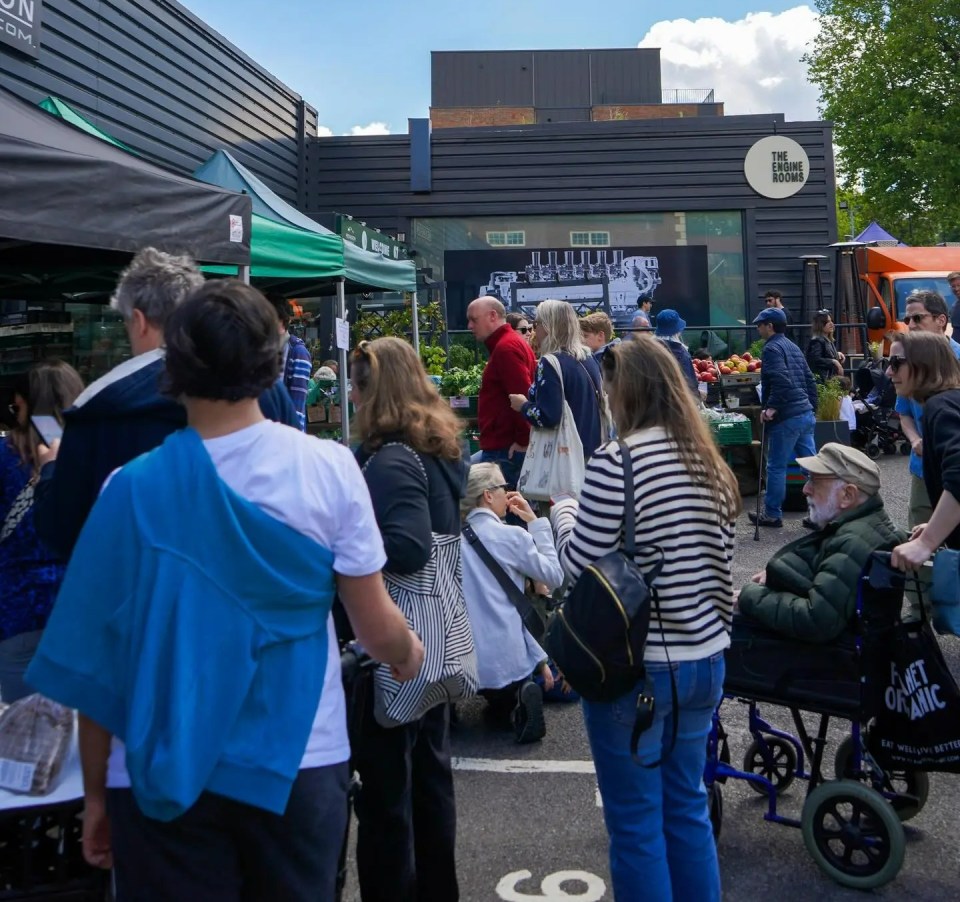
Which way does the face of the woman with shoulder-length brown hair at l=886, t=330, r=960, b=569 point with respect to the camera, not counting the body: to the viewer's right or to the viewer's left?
to the viewer's left

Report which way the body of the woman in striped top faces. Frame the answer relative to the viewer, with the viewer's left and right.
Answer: facing away from the viewer and to the left of the viewer

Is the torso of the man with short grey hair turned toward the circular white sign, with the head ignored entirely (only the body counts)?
no

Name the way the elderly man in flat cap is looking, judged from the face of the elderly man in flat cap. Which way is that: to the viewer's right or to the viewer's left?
to the viewer's left

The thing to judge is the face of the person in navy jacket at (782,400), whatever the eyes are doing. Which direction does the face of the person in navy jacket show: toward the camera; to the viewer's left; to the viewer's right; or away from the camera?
to the viewer's left

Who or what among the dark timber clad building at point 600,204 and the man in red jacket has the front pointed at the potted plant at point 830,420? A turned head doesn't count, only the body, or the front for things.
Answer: the dark timber clad building

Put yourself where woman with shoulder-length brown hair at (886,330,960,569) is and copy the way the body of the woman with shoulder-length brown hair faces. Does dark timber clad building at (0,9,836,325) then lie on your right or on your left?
on your right

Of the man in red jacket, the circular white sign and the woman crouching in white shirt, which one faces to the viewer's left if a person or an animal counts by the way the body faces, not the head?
the man in red jacket

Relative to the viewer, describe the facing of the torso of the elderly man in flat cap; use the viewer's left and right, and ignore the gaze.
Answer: facing to the left of the viewer

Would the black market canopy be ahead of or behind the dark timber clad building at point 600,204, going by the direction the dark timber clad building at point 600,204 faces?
ahead

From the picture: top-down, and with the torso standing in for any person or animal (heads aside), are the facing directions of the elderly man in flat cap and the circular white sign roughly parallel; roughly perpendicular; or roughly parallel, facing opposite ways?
roughly perpendicular

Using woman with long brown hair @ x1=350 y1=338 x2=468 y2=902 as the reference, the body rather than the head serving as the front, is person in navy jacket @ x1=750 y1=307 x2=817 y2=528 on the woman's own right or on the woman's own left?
on the woman's own right

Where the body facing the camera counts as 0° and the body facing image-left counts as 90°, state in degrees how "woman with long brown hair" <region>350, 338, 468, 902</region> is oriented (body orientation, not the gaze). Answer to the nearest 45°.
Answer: approximately 135°

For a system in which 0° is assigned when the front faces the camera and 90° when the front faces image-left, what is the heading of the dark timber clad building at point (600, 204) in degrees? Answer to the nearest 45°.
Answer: approximately 0°

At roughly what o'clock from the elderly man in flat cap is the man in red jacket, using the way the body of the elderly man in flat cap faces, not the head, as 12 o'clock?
The man in red jacket is roughly at 2 o'clock from the elderly man in flat cap.

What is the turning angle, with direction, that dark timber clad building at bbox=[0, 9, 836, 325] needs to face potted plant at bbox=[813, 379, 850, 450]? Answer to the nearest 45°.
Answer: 0° — it already faces it

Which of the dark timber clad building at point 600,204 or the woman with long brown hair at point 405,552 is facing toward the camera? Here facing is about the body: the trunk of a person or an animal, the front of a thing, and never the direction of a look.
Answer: the dark timber clad building

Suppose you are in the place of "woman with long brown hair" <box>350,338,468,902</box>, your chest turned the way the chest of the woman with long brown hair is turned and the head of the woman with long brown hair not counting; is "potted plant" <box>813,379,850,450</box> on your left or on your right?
on your right

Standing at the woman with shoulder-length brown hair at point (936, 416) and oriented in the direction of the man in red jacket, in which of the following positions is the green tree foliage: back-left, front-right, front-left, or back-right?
front-right

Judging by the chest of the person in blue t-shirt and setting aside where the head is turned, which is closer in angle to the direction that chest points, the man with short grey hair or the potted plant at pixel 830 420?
the man with short grey hair
